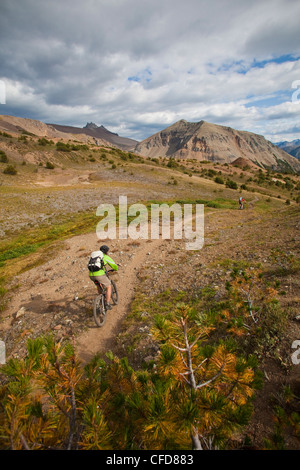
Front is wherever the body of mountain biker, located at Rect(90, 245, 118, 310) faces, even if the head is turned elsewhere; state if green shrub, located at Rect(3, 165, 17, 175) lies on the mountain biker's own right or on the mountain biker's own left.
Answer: on the mountain biker's own left

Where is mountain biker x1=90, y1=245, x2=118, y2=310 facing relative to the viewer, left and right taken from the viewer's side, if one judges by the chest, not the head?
facing away from the viewer and to the right of the viewer

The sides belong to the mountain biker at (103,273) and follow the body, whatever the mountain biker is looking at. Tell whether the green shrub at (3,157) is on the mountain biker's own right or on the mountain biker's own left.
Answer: on the mountain biker's own left
